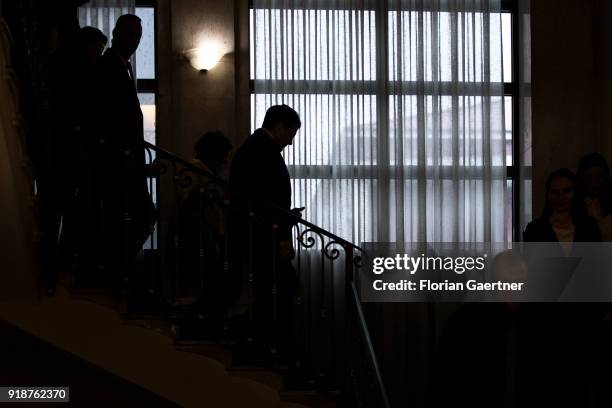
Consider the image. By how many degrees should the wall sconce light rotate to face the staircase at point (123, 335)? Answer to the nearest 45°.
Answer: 0° — it already faces it

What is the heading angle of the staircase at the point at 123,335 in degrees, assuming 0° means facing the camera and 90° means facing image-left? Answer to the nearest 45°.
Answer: approximately 270°

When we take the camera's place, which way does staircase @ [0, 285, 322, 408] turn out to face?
facing to the right of the viewer

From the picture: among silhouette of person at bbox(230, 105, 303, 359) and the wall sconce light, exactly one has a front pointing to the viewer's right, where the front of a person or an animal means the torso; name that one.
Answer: the silhouette of person

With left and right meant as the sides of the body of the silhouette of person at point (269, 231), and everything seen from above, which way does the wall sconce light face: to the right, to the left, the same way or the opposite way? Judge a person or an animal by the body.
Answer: to the right

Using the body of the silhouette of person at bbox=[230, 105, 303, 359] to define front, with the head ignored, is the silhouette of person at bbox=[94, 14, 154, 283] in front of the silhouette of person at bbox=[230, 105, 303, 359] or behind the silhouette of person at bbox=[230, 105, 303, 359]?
behind
